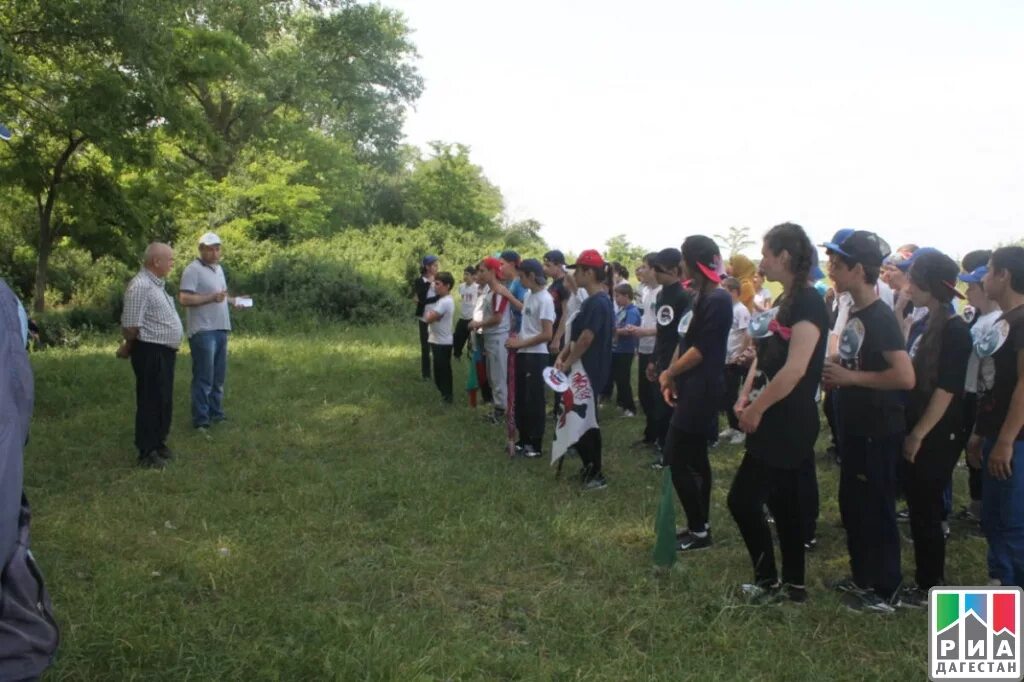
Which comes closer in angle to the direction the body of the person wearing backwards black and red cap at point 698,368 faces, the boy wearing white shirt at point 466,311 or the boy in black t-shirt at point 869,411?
the boy wearing white shirt

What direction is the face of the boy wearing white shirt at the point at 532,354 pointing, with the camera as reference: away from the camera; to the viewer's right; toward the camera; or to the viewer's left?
to the viewer's left

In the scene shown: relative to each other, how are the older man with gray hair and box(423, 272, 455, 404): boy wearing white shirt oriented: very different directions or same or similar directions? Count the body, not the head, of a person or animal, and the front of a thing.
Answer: very different directions

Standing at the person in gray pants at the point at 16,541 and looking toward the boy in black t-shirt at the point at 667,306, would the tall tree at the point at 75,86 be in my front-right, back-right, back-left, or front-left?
front-left

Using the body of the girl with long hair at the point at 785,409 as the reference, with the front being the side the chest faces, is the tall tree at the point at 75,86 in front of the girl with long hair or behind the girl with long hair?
in front

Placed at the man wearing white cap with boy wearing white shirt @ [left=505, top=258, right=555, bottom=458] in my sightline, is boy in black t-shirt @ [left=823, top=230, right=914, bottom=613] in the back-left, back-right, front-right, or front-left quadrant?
front-right

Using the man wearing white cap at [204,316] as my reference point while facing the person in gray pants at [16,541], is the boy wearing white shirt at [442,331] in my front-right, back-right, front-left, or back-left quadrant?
back-left

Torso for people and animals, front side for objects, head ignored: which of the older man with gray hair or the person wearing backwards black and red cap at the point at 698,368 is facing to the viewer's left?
the person wearing backwards black and red cap

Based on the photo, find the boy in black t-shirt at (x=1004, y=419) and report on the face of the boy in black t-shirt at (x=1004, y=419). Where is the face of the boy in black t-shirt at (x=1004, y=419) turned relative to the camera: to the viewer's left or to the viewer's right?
to the viewer's left

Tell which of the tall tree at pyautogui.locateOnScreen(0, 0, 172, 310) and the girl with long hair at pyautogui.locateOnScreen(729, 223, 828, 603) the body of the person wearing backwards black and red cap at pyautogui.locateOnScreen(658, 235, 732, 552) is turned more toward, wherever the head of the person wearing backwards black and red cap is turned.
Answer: the tall tree

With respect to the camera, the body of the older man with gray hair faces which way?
to the viewer's right

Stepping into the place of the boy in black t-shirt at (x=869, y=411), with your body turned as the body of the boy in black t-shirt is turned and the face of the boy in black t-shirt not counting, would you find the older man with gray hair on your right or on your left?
on your right

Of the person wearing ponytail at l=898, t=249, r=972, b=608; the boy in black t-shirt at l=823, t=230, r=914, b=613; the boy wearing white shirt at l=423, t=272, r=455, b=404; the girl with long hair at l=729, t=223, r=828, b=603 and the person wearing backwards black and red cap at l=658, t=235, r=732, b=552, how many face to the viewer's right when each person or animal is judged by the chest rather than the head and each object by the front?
0

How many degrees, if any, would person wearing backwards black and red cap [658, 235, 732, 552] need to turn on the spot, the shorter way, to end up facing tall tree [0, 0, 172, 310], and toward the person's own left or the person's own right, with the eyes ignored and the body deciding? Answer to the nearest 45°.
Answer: approximately 45° to the person's own right

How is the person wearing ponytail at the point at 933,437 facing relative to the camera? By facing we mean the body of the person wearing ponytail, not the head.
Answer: to the viewer's left

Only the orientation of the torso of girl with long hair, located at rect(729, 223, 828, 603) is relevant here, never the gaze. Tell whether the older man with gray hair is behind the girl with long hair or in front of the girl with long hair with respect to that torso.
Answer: in front

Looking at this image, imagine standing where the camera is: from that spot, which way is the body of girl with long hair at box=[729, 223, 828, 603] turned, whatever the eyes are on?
to the viewer's left

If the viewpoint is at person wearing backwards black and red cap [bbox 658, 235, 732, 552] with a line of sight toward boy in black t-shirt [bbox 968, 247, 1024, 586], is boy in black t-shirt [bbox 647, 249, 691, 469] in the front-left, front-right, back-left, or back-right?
back-left
